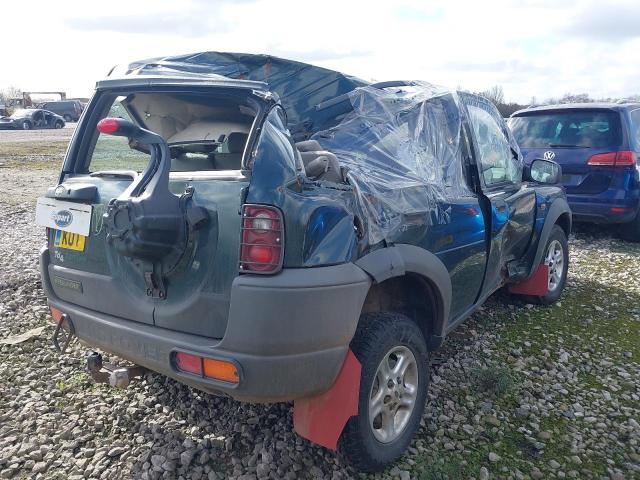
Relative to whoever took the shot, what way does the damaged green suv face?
facing away from the viewer and to the right of the viewer

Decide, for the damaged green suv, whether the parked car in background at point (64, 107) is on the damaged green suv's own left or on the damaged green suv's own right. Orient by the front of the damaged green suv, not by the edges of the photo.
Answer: on the damaged green suv's own left

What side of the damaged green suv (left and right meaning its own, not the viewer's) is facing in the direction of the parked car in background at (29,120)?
left

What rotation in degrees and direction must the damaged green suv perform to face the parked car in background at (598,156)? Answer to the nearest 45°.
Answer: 0° — it already faces it
